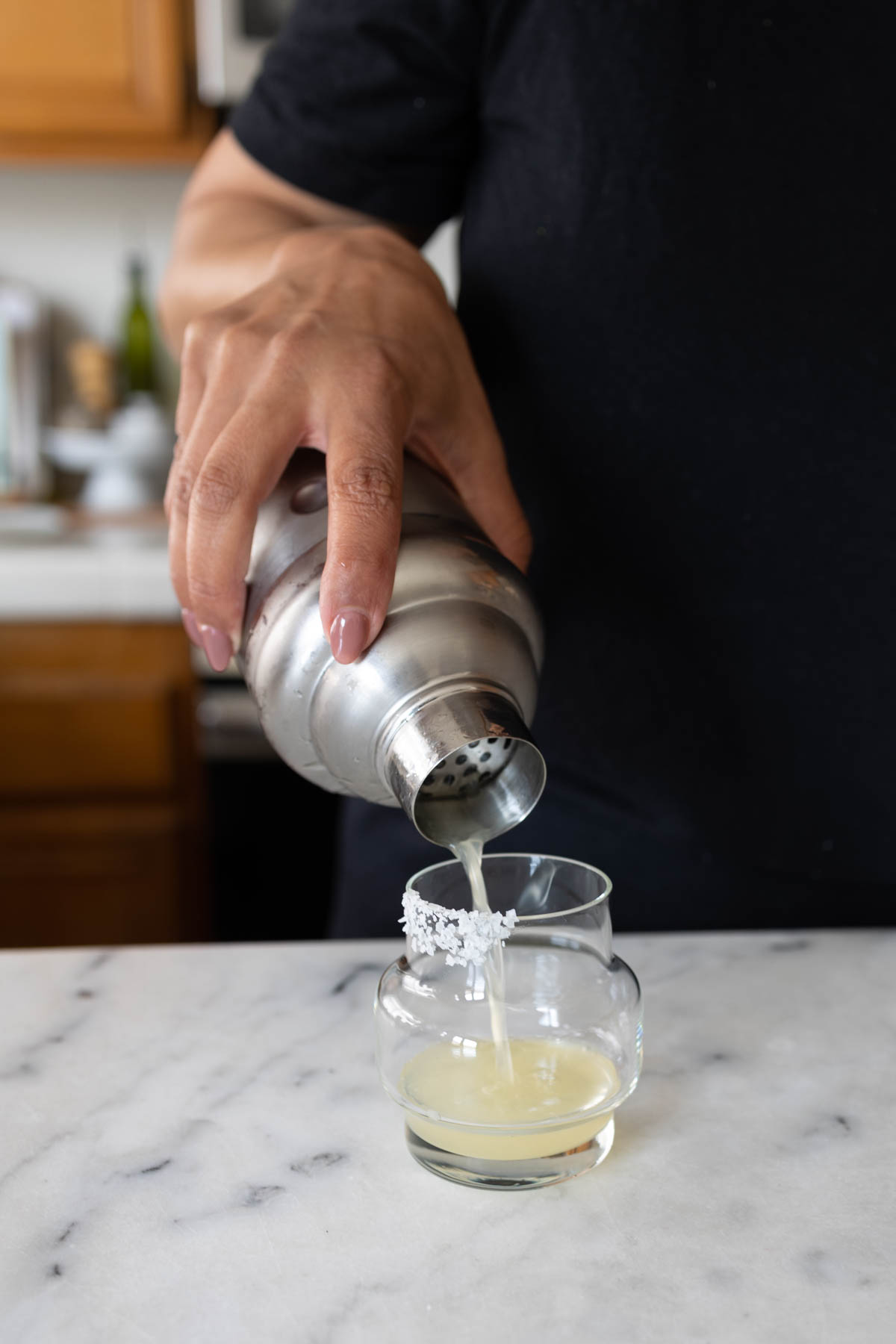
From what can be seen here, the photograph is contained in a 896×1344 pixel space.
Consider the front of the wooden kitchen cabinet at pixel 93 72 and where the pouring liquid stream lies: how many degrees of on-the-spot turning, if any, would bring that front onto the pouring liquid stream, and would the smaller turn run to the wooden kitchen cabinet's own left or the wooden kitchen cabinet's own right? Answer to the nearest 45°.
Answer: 0° — it already faces it

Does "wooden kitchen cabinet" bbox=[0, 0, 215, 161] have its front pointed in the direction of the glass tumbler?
yes

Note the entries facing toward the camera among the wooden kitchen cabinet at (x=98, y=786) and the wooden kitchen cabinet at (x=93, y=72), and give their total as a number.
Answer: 2

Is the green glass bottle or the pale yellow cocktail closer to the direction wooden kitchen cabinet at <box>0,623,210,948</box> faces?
the pale yellow cocktail

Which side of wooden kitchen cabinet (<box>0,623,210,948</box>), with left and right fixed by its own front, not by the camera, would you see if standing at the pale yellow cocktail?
front
